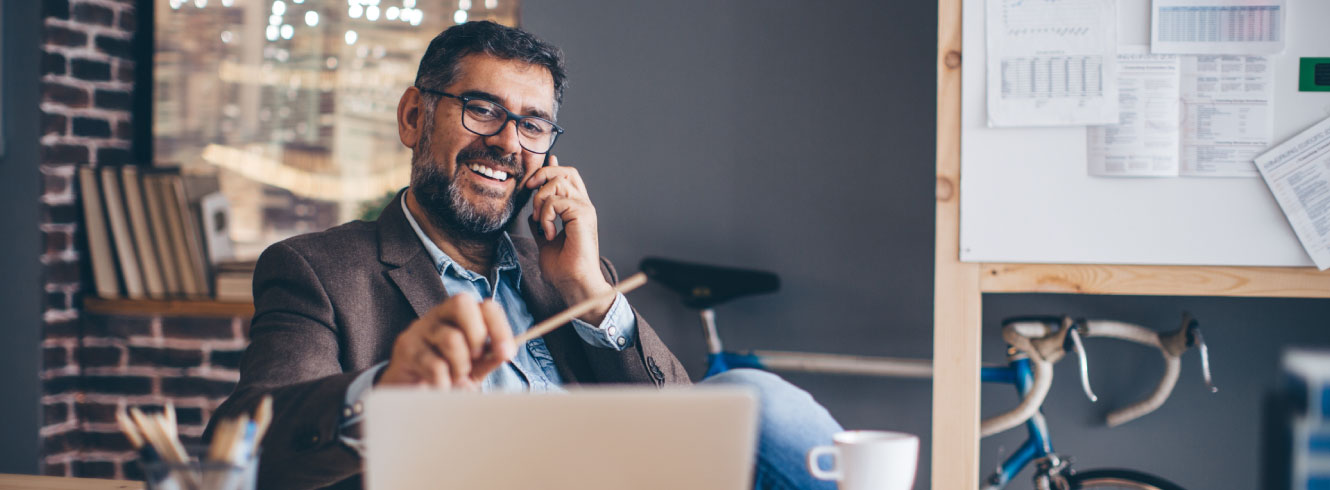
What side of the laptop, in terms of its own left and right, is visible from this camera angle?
back

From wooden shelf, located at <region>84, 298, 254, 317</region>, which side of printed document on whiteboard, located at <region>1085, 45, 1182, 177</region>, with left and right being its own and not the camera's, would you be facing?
right

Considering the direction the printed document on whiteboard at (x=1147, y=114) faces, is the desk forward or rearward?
forward

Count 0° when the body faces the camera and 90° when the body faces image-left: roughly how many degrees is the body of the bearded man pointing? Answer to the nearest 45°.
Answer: approximately 315°

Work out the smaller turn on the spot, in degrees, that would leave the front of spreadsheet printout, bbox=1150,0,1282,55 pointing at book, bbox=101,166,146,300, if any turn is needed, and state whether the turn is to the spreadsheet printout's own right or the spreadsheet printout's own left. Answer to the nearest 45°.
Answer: approximately 90° to the spreadsheet printout's own right

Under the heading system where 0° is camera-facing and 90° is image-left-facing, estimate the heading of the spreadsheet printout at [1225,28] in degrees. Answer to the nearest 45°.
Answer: approximately 0°

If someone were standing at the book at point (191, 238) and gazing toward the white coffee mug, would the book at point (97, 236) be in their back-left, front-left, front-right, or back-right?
back-right
